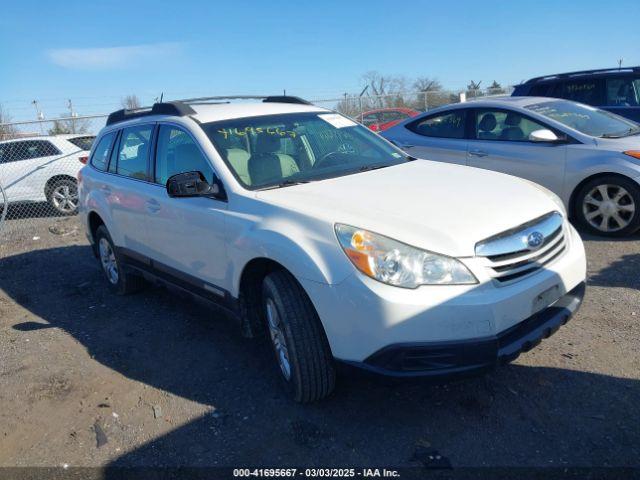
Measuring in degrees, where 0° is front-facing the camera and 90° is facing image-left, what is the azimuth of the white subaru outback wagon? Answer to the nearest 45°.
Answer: approximately 315°

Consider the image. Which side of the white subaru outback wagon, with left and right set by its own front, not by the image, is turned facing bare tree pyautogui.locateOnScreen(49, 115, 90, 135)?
back

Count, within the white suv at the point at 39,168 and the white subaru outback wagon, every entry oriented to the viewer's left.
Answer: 1

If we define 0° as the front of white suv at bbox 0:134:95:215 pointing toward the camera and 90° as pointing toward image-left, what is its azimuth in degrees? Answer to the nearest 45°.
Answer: approximately 90°

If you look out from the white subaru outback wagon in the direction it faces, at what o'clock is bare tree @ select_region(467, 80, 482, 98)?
The bare tree is roughly at 8 o'clock from the white subaru outback wagon.

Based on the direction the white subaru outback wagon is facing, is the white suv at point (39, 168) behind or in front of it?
behind

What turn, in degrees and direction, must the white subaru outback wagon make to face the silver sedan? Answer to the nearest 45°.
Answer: approximately 90° to its left

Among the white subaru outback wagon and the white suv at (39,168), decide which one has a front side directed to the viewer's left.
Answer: the white suv

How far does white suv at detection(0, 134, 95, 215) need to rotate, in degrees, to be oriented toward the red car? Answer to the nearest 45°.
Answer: approximately 180°

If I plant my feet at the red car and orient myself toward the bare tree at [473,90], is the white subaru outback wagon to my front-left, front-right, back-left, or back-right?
back-right
